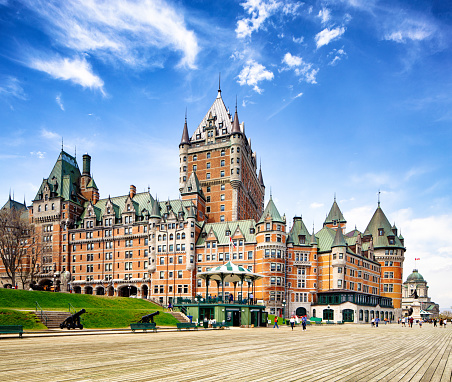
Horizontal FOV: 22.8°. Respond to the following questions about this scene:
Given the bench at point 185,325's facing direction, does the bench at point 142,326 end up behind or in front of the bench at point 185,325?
in front

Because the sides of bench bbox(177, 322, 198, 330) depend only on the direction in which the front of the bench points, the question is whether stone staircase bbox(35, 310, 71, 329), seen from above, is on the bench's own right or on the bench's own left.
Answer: on the bench's own right

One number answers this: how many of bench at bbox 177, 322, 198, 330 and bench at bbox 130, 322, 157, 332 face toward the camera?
2

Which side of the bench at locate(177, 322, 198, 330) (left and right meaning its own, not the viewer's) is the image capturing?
front

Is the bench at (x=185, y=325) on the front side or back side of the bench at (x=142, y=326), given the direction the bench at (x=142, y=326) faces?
on the back side

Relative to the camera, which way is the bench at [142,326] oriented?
toward the camera

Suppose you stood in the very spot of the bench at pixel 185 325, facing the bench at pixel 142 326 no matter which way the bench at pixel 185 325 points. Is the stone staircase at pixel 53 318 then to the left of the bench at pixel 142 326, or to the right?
right

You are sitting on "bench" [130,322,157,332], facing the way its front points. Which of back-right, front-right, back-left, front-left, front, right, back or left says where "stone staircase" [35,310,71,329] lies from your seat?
back-right

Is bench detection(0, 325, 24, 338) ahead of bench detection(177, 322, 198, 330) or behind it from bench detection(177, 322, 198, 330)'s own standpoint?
ahead
